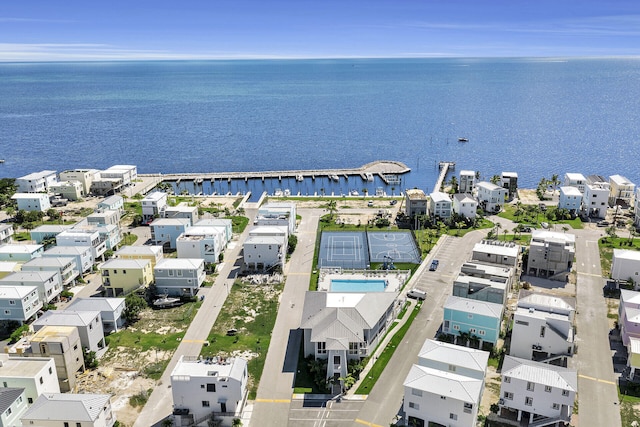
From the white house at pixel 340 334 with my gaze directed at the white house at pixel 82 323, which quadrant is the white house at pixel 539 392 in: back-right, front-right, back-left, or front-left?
back-left

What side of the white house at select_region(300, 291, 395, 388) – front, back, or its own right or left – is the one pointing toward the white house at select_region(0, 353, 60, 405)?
right

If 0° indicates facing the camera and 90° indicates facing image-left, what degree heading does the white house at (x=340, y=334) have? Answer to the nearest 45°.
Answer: approximately 0°

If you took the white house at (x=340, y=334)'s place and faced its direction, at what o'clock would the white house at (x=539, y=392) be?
the white house at (x=539, y=392) is roughly at 10 o'clock from the white house at (x=340, y=334).

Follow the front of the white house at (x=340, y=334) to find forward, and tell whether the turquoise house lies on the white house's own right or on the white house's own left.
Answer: on the white house's own left

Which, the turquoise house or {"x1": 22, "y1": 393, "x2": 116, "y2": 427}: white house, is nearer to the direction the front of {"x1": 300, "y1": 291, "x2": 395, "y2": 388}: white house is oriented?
the white house

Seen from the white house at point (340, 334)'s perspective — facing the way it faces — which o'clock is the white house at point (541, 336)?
the white house at point (541, 336) is roughly at 9 o'clock from the white house at point (340, 334).

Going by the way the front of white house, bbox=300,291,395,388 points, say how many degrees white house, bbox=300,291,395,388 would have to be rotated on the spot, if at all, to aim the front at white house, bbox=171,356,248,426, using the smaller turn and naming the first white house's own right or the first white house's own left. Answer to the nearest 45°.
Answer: approximately 45° to the first white house's own right
